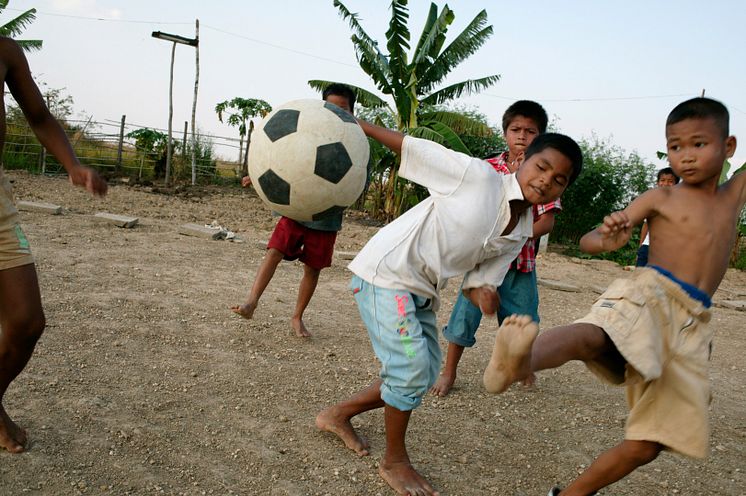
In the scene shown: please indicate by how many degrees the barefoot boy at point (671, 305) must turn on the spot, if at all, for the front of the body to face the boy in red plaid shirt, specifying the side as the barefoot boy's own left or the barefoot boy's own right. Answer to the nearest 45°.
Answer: approximately 90° to the barefoot boy's own right

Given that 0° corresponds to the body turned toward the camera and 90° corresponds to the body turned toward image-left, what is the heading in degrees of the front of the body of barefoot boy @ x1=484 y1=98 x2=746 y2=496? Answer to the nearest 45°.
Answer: approximately 45°

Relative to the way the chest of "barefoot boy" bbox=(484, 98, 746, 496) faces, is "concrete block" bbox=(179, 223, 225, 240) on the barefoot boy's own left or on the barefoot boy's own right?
on the barefoot boy's own right

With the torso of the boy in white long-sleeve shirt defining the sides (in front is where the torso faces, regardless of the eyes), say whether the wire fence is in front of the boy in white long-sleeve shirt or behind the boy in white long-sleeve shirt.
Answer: behind

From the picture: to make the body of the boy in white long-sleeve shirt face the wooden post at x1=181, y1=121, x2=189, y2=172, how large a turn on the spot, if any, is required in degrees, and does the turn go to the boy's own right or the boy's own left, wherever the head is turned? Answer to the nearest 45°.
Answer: approximately 180°

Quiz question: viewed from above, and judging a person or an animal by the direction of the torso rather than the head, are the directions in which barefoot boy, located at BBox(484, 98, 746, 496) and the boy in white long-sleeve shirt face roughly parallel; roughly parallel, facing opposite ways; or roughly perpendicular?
roughly perpendicular

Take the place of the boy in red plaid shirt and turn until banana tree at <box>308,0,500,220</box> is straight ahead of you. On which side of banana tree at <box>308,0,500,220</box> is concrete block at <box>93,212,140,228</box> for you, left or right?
left

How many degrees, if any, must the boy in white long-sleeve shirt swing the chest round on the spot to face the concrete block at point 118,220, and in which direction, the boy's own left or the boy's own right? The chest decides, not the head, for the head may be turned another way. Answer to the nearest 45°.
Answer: approximately 180°

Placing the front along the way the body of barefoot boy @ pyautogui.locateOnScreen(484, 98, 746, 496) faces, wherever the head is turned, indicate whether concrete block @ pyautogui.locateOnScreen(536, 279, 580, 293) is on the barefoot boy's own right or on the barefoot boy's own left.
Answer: on the barefoot boy's own right

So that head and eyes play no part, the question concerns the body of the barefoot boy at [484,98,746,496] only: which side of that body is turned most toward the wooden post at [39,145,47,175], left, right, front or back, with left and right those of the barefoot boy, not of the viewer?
right
